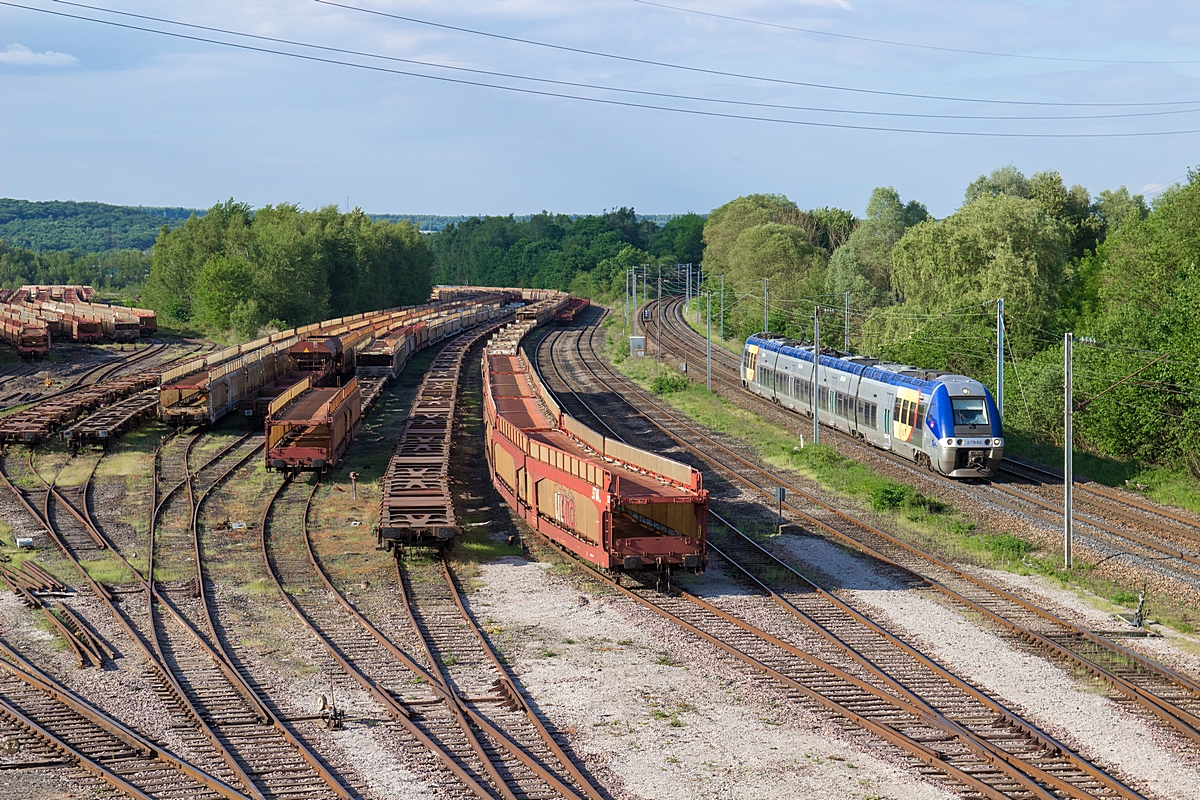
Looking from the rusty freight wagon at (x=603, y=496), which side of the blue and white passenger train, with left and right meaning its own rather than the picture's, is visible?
right

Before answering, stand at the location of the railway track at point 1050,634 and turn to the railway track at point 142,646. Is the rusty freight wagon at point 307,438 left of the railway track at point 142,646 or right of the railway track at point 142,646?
right

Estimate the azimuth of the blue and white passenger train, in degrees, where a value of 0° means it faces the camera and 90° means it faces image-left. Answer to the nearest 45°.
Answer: approximately 315°

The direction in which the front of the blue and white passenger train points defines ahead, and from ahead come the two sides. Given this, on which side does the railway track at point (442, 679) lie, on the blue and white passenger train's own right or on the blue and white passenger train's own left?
on the blue and white passenger train's own right

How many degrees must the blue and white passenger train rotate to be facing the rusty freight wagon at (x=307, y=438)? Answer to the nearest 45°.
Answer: approximately 135° to its right

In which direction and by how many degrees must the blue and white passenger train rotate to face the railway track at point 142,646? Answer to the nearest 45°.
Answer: approximately 90° to its right

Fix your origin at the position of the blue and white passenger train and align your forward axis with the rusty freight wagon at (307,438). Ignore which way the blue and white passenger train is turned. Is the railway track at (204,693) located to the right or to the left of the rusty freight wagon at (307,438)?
left
